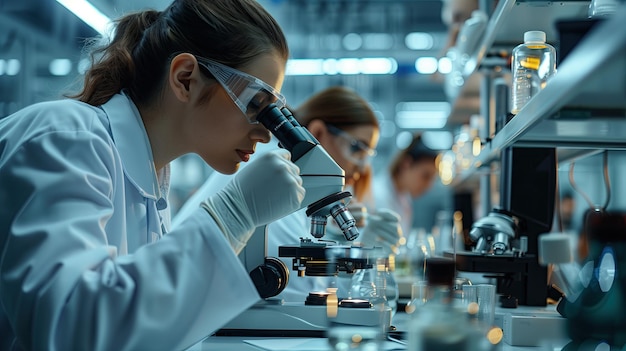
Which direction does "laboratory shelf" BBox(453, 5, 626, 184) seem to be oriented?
to the viewer's left

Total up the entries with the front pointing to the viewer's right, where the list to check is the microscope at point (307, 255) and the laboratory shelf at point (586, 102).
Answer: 0

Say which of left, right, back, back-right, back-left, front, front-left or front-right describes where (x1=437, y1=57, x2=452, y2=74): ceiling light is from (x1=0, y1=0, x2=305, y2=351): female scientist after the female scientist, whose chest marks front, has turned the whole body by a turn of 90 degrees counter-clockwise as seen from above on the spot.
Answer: front-right

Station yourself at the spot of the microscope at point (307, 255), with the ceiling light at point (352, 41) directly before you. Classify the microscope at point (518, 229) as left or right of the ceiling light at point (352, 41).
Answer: right

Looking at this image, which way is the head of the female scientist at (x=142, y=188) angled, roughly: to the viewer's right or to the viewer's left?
to the viewer's right

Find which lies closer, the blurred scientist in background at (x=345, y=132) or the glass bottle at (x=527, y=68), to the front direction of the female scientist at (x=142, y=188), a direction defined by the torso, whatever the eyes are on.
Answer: the glass bottle

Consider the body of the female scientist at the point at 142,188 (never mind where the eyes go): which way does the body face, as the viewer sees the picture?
to the viewer's right

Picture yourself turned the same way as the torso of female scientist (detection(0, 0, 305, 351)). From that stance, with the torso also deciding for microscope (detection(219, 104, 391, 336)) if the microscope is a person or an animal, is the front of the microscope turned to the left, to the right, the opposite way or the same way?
the opposite way

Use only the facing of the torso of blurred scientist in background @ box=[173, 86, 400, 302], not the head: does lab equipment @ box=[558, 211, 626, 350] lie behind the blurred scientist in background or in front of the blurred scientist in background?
in front

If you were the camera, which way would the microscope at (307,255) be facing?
facing to the left of the viewer

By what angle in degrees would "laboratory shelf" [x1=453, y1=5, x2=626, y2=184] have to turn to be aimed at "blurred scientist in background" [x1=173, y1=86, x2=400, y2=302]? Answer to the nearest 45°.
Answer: approximately 45° to its right

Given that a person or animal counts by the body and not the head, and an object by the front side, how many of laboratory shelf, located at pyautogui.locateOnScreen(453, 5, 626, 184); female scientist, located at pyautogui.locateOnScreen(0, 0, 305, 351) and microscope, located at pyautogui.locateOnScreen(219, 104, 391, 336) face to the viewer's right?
1
